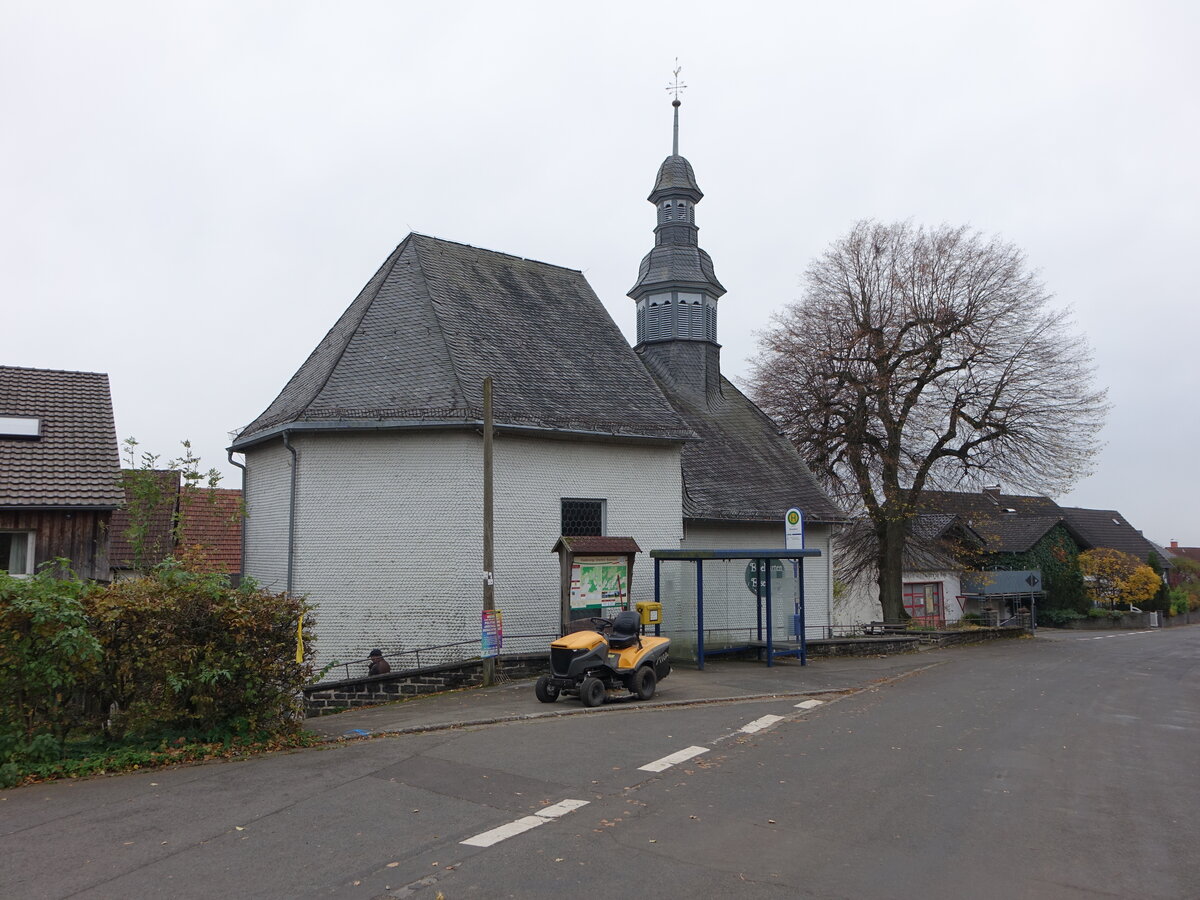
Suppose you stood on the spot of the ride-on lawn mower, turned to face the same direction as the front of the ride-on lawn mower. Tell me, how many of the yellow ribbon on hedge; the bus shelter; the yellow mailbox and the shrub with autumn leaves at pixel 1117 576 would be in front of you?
1

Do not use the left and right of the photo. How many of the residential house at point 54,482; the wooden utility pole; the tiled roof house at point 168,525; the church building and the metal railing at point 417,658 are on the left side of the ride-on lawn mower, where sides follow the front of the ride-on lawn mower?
0

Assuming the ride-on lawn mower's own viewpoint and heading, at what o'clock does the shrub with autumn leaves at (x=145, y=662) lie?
The shrub with autumn leaves is roughly at 12 o'clock from the ride-on lawn mower.

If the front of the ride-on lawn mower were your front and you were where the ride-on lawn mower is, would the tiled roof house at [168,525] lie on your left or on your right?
on your right

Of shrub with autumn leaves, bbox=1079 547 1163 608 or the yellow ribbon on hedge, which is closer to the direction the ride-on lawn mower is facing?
the yellow ribbon on hedge

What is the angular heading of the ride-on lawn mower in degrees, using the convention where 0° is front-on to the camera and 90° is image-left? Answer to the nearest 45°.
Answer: approximately 45°

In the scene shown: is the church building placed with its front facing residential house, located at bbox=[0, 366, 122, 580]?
no

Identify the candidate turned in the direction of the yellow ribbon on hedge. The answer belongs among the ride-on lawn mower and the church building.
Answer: the ride-on lawn mower

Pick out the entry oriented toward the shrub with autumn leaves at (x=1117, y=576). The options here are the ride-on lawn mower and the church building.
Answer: the church building

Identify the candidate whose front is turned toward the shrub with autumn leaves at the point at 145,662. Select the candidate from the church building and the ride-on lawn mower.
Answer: the ride-on lawn mower
